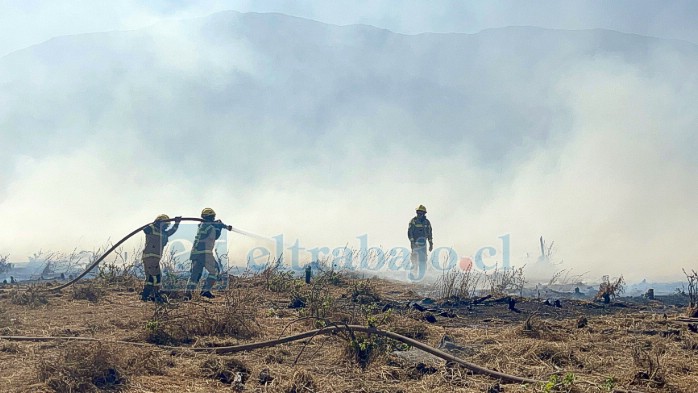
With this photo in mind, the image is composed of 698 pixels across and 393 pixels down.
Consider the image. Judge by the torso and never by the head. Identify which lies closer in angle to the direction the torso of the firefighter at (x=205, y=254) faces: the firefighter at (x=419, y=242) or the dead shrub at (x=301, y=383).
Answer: the firefighter

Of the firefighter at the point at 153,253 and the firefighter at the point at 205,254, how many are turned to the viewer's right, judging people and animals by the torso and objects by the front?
2

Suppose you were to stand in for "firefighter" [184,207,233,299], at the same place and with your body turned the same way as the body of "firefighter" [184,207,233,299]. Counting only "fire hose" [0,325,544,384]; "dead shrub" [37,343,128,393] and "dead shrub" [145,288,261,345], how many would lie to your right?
3

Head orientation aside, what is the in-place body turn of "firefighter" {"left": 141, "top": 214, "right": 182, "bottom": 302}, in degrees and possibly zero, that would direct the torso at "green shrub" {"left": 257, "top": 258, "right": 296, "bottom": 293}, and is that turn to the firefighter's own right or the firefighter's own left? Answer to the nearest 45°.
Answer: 0° — they already face it

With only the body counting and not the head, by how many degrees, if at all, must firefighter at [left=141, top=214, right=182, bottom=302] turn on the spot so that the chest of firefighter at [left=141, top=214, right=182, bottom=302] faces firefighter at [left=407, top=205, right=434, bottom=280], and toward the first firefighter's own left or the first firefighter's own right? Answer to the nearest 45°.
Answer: approximately 45° to the first firefighter's own left

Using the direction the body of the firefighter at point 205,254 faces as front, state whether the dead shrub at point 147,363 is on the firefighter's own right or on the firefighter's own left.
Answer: on the firefighter's own right

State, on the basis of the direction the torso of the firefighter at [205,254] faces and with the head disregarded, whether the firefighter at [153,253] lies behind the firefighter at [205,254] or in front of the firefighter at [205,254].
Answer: behind

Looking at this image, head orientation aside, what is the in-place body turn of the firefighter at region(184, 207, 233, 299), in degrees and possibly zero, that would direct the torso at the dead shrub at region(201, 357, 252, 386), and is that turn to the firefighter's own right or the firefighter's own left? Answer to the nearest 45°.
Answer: approximately 90° to the firefighter's own right

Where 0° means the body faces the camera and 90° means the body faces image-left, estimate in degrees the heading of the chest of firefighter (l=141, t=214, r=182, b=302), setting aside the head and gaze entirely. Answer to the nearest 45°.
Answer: approximately 270°

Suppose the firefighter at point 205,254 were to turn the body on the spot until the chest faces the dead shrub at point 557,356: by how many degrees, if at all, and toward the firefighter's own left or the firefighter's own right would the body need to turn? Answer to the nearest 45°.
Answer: approximately 45° to the firefighter's own right

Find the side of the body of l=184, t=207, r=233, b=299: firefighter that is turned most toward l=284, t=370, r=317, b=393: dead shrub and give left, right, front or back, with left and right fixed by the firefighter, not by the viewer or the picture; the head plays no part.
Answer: right

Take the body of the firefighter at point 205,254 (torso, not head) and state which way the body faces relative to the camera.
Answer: to the viewer's right

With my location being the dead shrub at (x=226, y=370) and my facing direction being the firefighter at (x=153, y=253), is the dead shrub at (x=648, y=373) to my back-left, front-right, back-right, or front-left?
back-right
